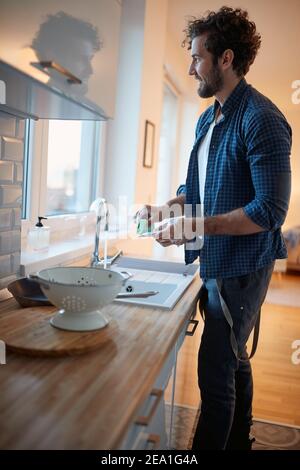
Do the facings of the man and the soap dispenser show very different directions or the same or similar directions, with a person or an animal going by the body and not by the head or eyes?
very different directions

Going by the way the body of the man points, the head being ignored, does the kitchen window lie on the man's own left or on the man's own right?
on the man's own right

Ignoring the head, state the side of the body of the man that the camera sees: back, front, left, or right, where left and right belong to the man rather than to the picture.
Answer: left

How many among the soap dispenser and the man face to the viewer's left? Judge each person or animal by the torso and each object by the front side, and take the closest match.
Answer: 1
